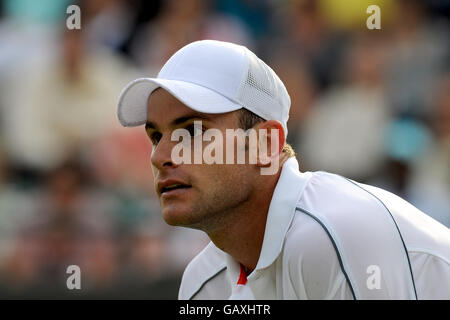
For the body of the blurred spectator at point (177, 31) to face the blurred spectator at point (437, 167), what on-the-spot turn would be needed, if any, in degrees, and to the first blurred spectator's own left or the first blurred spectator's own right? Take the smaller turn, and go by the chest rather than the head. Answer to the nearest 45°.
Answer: approximately 90° to the first blurred spectator's own left

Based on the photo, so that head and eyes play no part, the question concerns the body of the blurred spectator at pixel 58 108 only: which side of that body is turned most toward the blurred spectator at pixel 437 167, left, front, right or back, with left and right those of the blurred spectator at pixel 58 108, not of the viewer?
left

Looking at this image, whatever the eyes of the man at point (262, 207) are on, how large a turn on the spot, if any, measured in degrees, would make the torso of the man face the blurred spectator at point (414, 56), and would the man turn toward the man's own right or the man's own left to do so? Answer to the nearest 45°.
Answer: approximately 135° to the man's own right

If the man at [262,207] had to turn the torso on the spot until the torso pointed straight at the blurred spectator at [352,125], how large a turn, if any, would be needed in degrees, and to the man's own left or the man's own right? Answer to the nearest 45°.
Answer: approximately 135° to the man's own right

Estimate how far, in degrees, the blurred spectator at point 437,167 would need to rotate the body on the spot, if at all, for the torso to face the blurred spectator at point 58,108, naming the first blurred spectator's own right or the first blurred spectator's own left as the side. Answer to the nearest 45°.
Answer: approximately 90° to the first blurred spectator's own right

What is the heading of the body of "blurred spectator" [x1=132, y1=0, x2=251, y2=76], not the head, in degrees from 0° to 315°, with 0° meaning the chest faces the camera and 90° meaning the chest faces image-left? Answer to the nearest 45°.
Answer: approximately 0°

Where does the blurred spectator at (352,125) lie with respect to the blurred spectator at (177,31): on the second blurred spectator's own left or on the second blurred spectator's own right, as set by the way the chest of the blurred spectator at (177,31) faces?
on the second blurred spectator's own left

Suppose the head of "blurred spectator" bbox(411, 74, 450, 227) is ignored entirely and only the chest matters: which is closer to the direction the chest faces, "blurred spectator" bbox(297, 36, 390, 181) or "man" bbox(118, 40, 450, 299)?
the man
